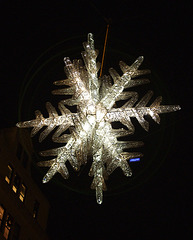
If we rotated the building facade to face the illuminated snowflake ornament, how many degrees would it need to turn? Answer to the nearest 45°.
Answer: approximately 45° to its right

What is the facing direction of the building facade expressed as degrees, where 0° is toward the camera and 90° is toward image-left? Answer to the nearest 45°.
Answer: approximately 315°
